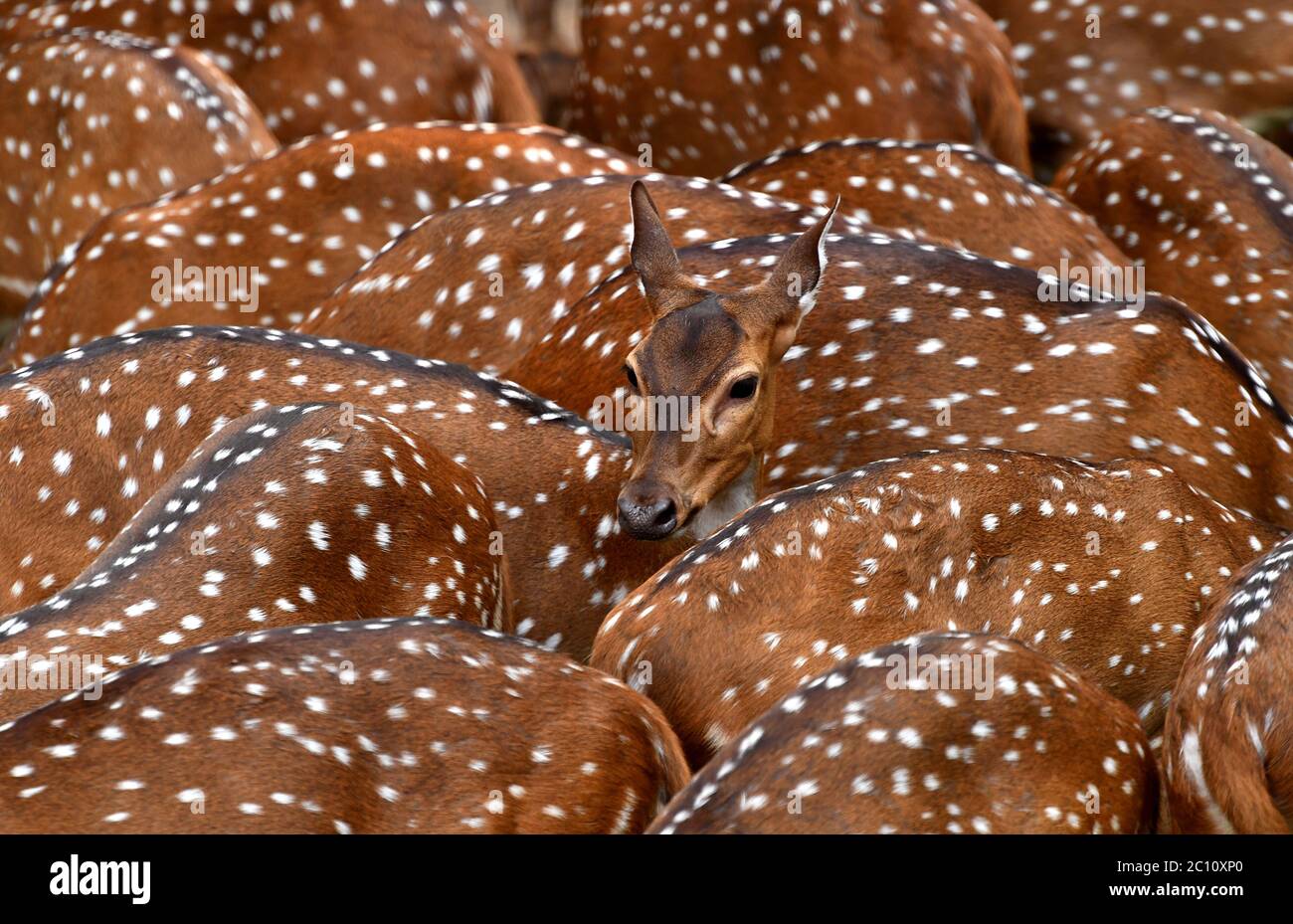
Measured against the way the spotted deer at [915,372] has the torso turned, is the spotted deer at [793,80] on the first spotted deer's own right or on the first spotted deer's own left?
on the first spotted deer's own right

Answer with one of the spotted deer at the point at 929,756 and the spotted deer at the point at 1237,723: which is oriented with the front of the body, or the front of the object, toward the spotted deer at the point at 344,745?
the spotted deer at the point at 929,756

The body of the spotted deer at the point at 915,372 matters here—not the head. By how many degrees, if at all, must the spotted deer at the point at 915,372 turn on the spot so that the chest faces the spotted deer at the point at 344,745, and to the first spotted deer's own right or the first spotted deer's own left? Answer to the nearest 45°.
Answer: approximately 45° to the first spotted deer's own left

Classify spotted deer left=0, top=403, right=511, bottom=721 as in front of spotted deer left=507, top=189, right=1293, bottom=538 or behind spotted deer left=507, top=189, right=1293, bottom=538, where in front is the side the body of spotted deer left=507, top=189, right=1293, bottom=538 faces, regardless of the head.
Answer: in front
